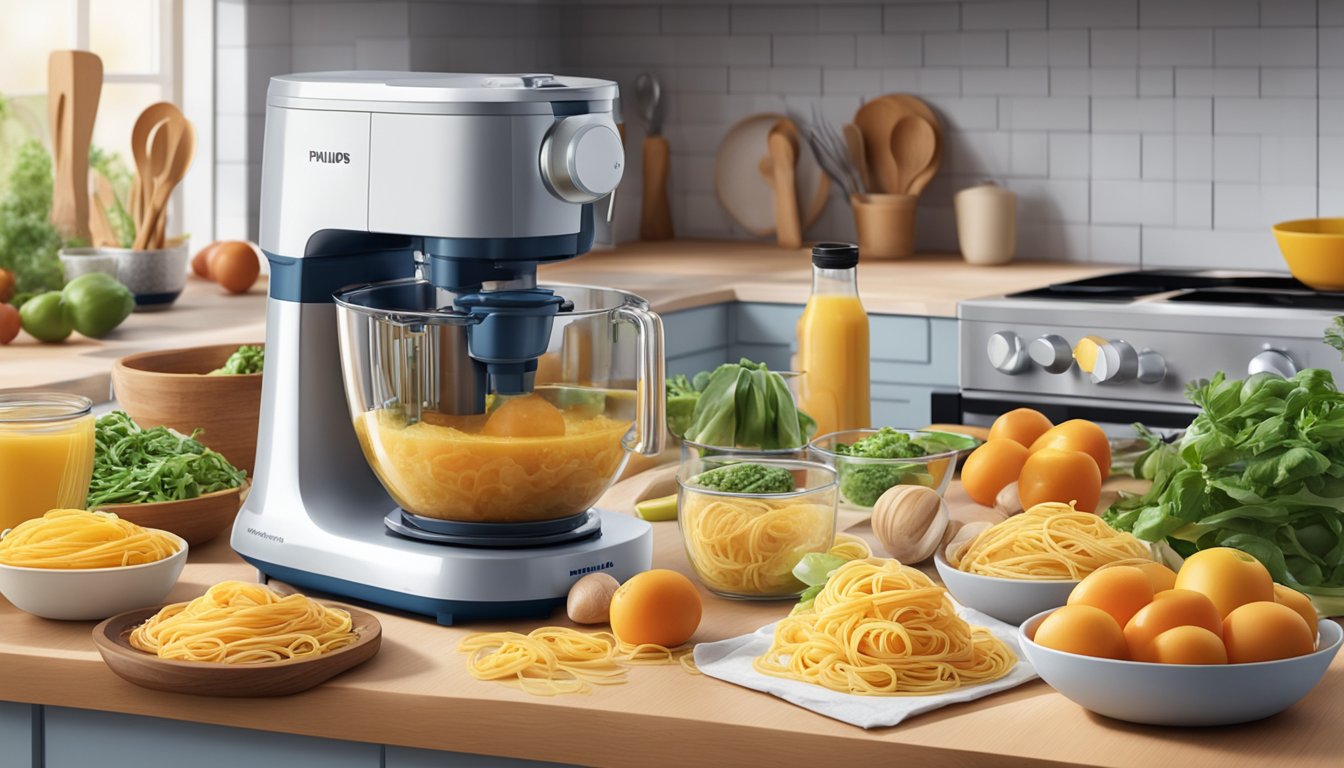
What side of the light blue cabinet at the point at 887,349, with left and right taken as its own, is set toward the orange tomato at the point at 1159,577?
front

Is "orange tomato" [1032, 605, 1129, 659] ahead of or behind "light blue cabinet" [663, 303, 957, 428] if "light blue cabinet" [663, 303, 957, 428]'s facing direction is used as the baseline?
ahead

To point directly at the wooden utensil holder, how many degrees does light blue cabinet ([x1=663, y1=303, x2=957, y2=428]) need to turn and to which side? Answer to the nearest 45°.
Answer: approximately 180°

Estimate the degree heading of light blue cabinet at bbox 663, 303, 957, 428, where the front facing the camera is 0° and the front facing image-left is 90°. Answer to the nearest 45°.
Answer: approximately 0°

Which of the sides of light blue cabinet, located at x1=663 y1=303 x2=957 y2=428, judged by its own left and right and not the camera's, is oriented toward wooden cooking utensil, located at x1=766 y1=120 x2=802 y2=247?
back
